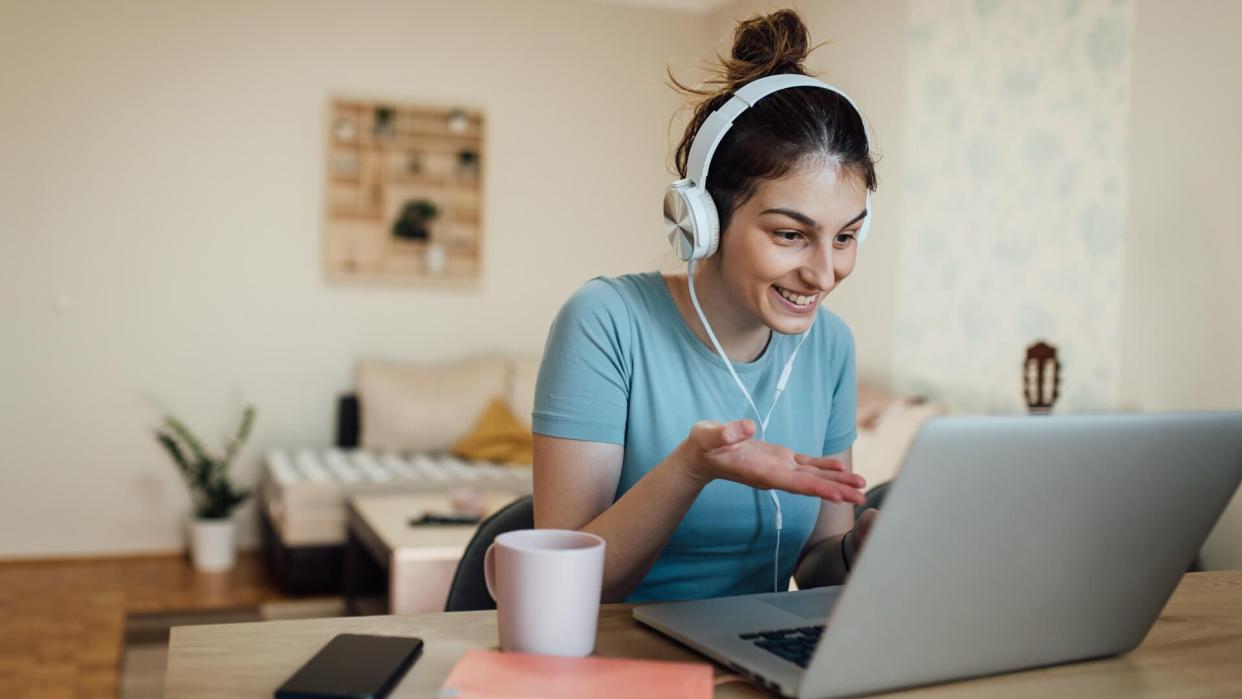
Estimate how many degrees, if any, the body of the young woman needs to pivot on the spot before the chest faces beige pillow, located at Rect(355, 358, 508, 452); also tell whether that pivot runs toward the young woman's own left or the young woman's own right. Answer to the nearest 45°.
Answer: approximately 135° to the young woman's own left

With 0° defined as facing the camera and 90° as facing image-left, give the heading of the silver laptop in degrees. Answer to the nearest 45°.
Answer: approximately 135°

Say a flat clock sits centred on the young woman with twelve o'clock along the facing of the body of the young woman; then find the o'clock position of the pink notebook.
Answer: The pink notebook is roughly at 2 o'clock from the young woman.

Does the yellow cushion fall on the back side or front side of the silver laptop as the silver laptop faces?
on the front side

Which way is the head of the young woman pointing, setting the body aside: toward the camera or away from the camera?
toward the camera

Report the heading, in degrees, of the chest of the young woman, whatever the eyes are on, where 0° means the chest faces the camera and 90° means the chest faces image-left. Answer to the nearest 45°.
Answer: approximately 315°

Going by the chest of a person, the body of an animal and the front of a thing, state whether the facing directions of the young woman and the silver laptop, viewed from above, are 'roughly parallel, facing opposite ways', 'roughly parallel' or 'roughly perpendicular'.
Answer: roughly parallel, facing opposite ways

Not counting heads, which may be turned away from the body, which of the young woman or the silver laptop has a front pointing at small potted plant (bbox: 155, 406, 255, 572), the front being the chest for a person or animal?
the silver laptop

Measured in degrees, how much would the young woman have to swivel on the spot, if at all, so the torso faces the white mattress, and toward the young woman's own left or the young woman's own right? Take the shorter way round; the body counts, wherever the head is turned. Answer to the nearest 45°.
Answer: approximately 180°

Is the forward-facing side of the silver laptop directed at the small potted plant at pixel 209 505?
yes

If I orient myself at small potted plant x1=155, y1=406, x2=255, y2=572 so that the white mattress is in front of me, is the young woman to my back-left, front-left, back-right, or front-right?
front-right
